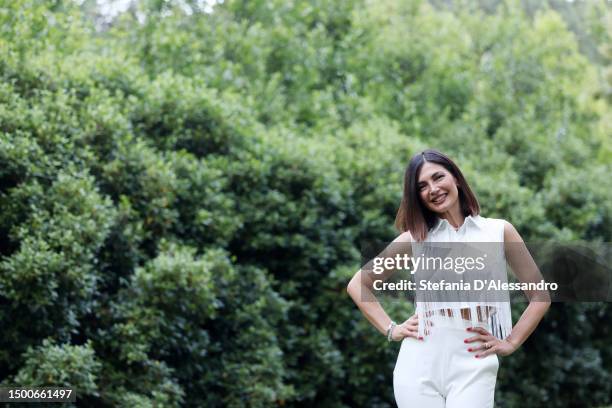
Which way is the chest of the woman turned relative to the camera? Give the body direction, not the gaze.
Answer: toward the camera

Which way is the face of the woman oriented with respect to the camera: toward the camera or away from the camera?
toward the camera
